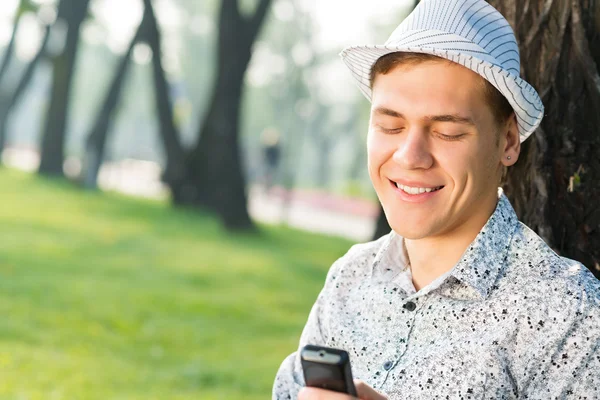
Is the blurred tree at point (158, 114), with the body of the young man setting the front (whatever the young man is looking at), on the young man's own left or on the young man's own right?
on the young man's own right

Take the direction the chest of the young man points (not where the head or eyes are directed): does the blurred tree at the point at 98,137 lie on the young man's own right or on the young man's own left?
on the young man's own right

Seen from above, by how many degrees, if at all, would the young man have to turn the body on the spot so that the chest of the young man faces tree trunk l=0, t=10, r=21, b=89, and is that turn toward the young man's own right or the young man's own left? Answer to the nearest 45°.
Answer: approximately 90° to the young man's own right

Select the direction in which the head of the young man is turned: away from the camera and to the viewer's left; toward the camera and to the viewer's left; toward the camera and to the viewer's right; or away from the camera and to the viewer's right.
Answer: toward the camera and to the viewer's left

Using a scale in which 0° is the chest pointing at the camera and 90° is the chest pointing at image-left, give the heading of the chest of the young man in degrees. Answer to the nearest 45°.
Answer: approximately 45°

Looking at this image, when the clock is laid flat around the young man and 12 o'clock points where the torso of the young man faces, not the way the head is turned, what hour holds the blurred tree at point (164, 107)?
The blurred tree is roughly at 4 o'clock from the young man.
